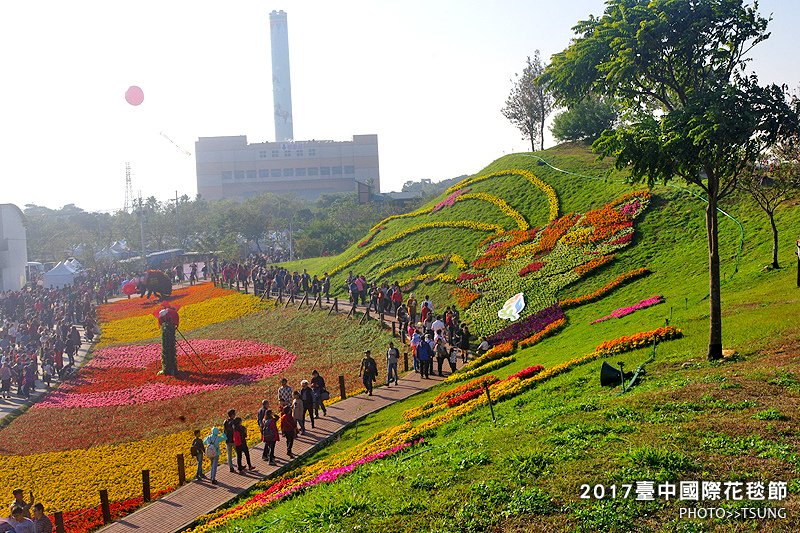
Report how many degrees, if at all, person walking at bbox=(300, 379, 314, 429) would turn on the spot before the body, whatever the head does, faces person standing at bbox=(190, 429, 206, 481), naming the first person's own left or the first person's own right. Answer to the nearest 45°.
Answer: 0° — they already face them

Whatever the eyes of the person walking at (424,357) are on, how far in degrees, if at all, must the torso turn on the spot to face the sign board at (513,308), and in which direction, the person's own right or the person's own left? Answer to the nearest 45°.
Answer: approximately 45° to the person's own right

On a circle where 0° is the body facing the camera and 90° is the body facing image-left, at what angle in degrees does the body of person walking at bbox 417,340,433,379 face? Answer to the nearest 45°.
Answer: approximately 180°

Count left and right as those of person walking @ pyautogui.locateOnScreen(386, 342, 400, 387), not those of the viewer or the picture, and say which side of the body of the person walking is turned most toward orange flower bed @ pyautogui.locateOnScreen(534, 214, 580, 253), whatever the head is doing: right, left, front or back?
back

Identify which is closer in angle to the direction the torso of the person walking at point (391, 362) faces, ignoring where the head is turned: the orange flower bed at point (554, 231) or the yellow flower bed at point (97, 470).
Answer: the yellow flower bed

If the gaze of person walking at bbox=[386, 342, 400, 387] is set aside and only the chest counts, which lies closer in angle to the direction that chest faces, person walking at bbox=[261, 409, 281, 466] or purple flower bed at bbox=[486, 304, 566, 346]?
the person walking

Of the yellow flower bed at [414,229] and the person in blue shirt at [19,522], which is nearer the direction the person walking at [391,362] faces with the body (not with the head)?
the person in blue shirt

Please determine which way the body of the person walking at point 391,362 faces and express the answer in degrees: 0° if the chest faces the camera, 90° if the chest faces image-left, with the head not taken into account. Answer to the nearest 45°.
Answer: approximately 45°

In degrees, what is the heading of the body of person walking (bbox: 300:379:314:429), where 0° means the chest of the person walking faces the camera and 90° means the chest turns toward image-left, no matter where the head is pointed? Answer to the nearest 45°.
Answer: approximately 45°

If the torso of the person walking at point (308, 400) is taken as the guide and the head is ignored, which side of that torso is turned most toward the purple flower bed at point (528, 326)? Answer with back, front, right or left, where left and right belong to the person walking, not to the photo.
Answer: back
